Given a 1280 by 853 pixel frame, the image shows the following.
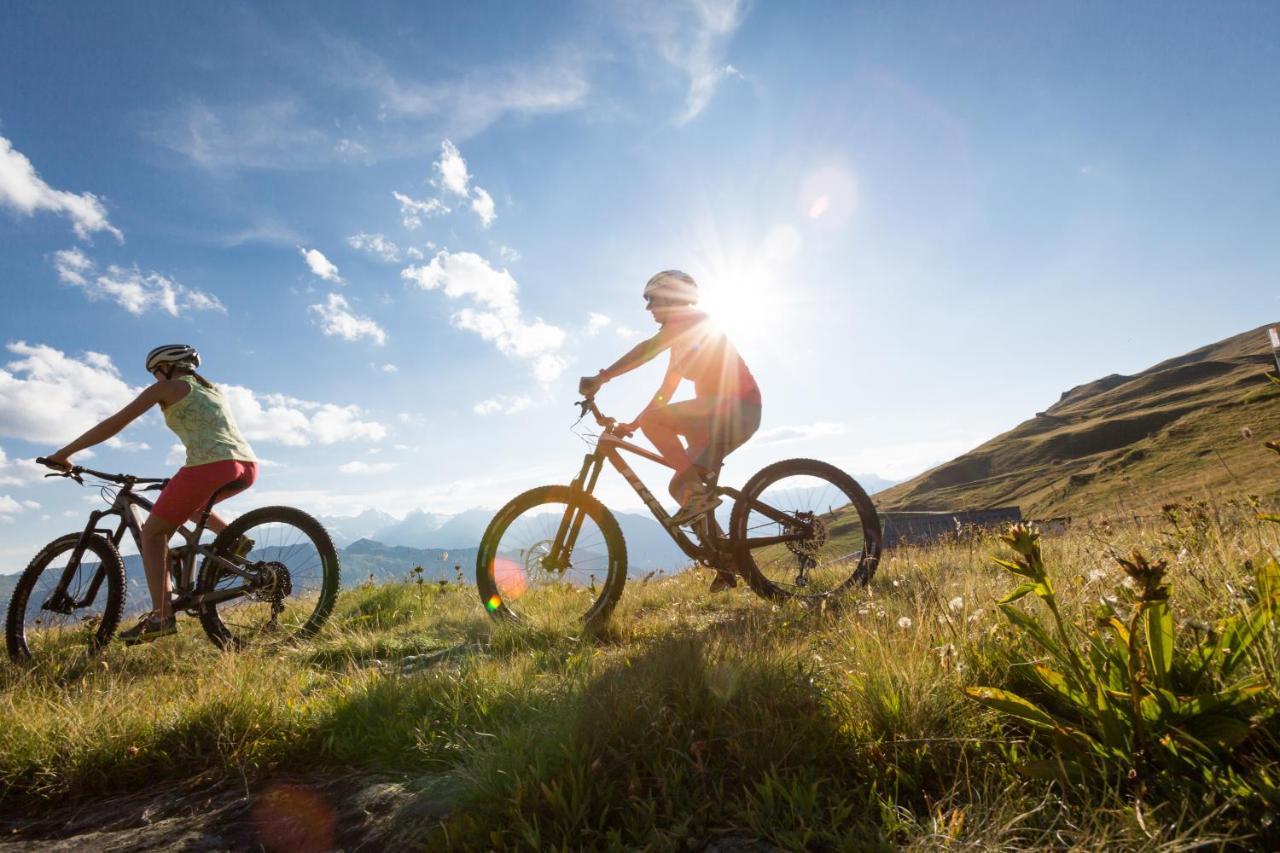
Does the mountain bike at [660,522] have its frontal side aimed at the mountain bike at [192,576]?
yes

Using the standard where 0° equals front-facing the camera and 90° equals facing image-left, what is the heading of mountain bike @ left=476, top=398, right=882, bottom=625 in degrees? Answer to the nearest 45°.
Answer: approximately 90°
